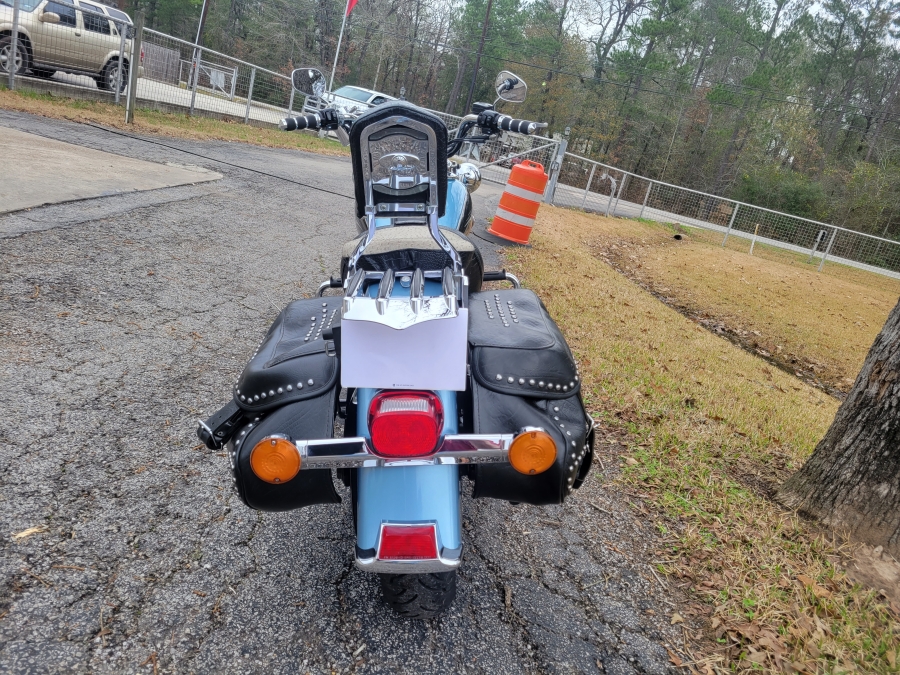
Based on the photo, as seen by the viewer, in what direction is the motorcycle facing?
away from the camera

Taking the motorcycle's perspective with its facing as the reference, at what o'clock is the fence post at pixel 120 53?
The fence post is roughly at 11 o'clock from the motorcycle.

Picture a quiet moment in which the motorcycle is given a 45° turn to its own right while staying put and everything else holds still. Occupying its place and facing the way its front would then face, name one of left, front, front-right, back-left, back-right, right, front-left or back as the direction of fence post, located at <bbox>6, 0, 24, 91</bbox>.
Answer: left

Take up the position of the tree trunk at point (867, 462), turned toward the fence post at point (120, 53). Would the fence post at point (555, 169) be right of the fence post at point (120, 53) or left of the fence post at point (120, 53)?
right

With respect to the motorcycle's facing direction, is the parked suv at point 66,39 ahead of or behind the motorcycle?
ahead

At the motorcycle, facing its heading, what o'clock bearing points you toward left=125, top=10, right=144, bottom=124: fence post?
The fence post is roughly at 11 o'clock from the motorcycle.

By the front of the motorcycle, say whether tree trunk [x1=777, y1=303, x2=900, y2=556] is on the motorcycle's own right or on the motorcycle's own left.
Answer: on the motorcycle's own right

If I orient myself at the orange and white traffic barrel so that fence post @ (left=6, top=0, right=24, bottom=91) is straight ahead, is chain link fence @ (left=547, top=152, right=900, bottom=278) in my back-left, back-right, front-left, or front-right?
back-right

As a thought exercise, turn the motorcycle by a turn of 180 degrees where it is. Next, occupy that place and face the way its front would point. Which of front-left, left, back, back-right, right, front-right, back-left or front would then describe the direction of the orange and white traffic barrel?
back

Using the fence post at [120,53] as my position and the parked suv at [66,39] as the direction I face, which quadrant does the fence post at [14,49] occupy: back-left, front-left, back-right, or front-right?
front-left

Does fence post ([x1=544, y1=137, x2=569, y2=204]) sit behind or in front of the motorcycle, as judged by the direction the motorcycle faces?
in front

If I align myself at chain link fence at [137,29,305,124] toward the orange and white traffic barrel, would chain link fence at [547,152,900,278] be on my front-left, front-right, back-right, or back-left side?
front-left
